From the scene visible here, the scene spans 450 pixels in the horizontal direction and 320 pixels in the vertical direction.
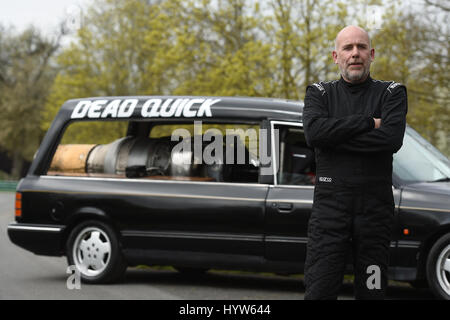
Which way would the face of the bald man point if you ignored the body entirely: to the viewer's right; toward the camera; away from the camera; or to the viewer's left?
toward the camera

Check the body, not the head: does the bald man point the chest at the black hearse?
no

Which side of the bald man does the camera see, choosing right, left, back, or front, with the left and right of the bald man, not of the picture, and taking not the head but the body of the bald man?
front
